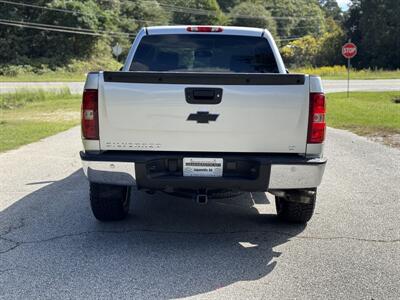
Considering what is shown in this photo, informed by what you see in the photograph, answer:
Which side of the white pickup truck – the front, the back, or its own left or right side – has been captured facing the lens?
back
